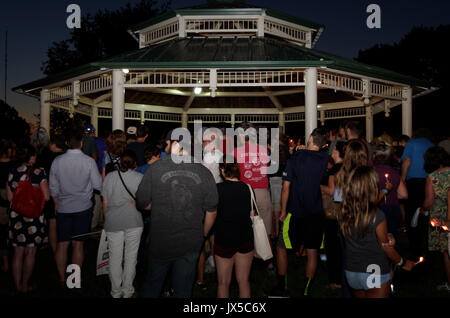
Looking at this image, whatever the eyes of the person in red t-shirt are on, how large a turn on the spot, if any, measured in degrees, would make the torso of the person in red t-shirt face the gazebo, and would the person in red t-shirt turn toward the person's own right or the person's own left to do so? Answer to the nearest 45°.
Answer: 0° — they already face it

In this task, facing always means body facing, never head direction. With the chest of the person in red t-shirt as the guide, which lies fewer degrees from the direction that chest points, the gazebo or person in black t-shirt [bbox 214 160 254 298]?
the gazebo

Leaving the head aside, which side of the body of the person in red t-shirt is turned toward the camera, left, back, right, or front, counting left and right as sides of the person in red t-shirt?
back

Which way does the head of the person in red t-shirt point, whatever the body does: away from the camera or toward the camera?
away from the camera

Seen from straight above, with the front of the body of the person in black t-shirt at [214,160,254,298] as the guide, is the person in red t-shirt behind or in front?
in front

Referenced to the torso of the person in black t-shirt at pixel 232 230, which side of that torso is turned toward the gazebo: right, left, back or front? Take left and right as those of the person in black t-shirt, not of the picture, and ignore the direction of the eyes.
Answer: front

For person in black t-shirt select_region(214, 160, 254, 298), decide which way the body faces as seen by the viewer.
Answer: away from the camera

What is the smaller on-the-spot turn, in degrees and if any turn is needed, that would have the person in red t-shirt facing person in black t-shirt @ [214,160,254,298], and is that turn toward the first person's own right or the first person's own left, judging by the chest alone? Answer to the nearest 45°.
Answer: approximately 180°

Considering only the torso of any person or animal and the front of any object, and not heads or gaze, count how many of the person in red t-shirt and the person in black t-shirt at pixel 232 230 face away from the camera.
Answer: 2

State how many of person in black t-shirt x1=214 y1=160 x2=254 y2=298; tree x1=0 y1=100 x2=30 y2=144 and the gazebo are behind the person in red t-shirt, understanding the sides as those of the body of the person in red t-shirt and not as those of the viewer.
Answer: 1

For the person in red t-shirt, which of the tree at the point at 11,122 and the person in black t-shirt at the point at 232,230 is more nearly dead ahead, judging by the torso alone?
the tree

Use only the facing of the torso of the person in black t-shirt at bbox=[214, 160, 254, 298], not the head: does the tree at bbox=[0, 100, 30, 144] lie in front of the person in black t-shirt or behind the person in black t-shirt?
in front
